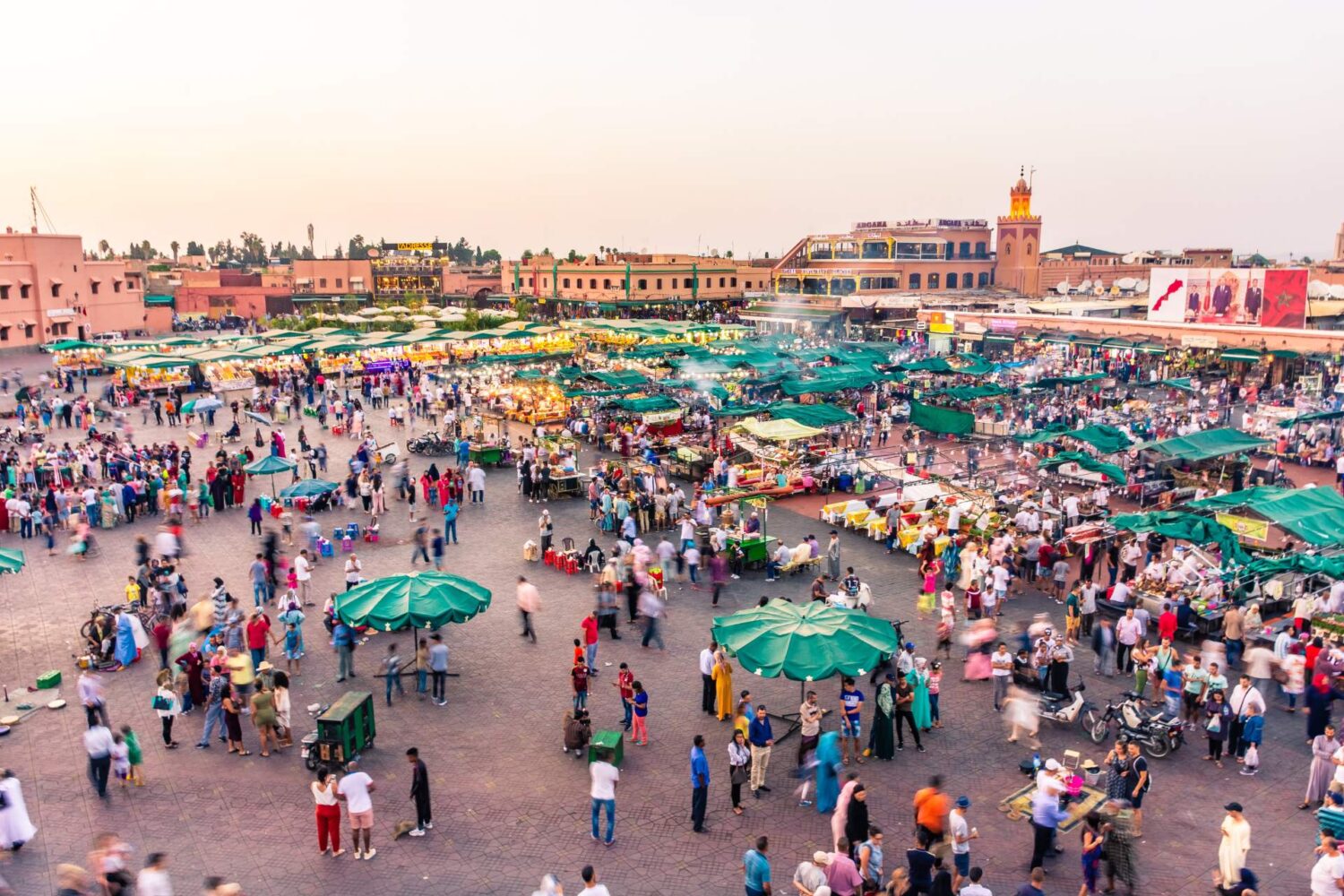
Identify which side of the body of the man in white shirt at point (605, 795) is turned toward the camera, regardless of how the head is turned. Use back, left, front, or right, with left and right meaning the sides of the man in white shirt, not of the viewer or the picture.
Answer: back

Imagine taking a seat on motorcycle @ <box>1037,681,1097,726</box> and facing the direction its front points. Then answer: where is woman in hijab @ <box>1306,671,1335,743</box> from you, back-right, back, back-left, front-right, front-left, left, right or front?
front-right

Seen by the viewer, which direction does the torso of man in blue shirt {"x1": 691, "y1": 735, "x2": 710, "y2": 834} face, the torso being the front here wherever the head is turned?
to the viewer's right

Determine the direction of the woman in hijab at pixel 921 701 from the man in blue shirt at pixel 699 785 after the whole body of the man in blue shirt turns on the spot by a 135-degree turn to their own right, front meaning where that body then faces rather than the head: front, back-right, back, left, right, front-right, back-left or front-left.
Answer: back

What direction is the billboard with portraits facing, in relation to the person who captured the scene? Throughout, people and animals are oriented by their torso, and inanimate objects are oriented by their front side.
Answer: facing the viewer

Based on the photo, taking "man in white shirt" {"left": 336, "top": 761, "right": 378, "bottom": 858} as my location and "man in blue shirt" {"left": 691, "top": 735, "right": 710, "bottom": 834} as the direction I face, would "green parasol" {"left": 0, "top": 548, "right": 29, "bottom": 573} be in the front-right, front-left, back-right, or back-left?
back-left

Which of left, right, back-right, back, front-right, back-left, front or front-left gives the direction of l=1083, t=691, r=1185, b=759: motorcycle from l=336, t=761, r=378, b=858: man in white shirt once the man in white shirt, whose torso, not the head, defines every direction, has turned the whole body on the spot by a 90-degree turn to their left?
back

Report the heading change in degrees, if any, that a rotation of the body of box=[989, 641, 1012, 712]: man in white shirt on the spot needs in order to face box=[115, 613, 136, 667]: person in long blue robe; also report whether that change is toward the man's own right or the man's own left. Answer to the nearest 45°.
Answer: approximately 90° to the man's own right

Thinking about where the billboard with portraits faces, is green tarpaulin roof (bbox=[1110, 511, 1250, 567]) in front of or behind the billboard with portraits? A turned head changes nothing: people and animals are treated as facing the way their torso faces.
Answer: in front

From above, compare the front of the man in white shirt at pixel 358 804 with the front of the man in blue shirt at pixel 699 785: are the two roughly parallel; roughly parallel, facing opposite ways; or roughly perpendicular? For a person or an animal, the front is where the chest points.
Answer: roughly perpendicular

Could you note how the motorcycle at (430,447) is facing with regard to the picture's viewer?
facing to the left of the viewer

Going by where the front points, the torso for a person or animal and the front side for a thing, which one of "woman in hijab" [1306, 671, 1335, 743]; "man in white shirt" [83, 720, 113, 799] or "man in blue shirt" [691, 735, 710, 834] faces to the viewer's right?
the man in blue shirt

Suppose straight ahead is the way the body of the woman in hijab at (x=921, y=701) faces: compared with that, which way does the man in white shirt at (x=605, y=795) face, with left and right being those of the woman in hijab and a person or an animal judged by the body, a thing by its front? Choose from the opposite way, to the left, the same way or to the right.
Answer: the opposite way
